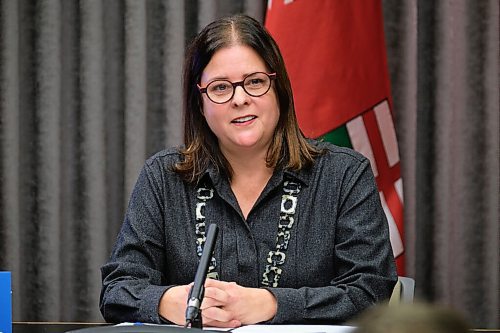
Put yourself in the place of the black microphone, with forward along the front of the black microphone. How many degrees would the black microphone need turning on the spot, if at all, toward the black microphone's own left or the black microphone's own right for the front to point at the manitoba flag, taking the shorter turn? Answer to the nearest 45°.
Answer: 0° — it already faces it

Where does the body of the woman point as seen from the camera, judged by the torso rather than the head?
toward the camera

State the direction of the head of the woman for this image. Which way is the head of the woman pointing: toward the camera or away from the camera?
toward the camera

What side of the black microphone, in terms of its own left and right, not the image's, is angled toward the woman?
front

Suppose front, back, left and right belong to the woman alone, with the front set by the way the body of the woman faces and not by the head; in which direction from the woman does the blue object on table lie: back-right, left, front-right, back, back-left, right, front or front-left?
front-right

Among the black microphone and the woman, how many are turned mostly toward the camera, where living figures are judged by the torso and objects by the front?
1

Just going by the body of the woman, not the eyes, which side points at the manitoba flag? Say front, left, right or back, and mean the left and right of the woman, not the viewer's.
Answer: back

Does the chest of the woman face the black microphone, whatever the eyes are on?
yes

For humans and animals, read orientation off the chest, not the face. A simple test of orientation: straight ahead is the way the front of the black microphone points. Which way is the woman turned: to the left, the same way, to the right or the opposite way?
the opposite way

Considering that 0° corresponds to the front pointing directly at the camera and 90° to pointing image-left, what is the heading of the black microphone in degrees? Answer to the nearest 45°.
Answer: approximately 180°

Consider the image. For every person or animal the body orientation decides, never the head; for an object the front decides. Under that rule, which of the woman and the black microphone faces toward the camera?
the woman
